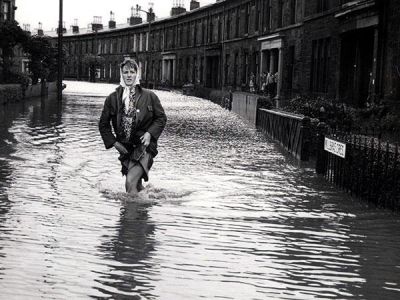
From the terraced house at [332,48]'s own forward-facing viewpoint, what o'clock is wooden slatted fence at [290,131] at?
The wooden slatted fence is roughly at 11 o'clock from the terraced house.

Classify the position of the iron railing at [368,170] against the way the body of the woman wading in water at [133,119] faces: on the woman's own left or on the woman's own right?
on the woman's own left

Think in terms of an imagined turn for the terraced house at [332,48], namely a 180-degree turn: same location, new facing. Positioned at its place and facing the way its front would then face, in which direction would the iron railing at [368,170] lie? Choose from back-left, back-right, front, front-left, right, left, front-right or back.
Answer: back-right

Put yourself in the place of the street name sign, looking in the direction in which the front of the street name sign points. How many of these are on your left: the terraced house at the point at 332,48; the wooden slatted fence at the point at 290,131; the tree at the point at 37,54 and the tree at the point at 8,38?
0

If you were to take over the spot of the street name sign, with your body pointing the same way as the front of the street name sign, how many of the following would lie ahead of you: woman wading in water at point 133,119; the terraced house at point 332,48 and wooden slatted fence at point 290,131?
1

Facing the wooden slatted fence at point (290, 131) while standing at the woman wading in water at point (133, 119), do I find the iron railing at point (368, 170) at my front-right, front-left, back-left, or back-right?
front-right

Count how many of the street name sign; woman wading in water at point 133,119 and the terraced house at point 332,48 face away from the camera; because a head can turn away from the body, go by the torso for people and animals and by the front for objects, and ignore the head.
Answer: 0

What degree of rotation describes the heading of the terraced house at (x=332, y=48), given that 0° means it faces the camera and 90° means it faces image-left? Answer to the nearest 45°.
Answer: approximately 45°

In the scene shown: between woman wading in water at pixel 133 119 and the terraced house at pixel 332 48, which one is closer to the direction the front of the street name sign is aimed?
the woman wading in water

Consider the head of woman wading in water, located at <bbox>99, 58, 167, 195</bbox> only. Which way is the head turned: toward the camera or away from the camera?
toward the camera

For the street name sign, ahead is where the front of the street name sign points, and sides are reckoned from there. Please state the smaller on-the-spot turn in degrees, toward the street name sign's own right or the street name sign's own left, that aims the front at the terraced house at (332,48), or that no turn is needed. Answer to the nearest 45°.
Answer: approximately 135° to the street name sign's own right

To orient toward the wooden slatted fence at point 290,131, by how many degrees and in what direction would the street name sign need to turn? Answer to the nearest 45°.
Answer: approximately 135° to its right

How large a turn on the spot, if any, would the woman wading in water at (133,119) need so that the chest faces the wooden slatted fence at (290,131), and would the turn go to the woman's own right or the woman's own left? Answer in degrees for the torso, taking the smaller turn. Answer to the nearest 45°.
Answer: approximately 135° to the woman's own left

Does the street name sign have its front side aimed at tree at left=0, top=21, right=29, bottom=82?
no

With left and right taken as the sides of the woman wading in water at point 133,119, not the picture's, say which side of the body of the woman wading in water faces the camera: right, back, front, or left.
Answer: front

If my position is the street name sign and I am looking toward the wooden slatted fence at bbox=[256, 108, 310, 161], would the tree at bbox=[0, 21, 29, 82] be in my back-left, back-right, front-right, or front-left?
front-left

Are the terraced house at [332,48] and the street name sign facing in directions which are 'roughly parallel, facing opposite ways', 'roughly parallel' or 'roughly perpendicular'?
roughly parallel
